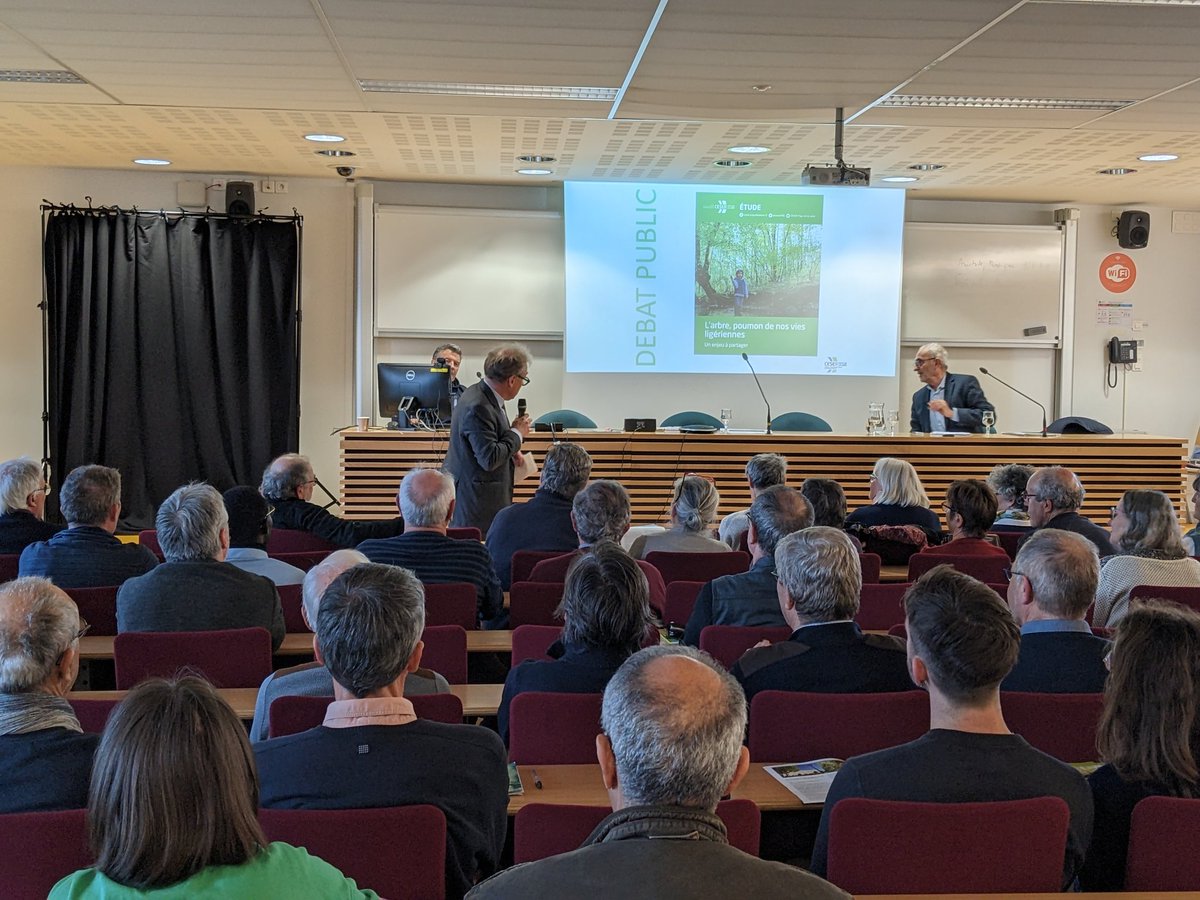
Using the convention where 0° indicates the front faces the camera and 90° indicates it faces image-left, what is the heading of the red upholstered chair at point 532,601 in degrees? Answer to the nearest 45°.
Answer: approximately 180°

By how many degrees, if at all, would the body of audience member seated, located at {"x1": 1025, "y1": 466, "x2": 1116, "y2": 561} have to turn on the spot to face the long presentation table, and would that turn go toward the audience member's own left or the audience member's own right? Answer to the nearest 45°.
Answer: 0° — they already face it

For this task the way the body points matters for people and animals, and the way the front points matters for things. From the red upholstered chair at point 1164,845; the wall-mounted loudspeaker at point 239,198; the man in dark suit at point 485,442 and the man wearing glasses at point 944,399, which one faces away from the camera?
the red upholstered chair

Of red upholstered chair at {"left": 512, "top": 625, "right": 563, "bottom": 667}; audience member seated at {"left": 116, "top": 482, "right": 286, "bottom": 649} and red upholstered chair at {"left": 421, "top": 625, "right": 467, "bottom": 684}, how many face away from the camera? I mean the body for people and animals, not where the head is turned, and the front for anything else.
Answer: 3

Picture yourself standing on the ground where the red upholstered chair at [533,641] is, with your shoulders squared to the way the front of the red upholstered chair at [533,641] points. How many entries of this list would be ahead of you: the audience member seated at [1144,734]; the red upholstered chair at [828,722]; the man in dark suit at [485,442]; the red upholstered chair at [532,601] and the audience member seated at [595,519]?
3

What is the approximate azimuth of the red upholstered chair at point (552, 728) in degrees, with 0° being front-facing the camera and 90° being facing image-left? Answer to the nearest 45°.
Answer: approximately 180°

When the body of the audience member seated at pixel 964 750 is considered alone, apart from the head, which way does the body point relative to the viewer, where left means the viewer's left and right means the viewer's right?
facing away from the viewer

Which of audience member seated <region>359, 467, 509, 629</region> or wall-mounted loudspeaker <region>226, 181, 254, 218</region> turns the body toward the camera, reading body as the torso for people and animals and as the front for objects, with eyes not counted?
the wall-mounted loudspeaker

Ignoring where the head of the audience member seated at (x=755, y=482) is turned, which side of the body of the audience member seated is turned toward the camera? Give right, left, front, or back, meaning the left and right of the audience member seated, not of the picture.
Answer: back

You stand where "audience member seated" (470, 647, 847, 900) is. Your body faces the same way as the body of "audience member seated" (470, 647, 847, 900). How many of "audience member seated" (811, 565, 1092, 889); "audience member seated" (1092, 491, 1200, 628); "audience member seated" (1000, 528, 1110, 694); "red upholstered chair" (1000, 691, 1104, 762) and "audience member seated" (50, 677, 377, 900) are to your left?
1

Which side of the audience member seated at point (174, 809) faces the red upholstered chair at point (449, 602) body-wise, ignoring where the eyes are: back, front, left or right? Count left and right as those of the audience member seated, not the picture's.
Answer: front

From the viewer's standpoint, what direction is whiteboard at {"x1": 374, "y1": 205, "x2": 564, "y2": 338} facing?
toward the camera

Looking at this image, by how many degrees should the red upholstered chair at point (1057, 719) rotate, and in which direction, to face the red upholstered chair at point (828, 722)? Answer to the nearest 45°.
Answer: approximately 135° to its left

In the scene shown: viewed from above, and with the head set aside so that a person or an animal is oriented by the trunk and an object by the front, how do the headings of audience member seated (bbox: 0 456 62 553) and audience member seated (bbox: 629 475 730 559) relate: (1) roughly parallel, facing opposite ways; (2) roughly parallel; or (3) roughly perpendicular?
roughly parallel

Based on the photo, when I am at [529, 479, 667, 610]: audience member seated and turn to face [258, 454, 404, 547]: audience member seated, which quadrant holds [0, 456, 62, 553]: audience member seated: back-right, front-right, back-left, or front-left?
front-left

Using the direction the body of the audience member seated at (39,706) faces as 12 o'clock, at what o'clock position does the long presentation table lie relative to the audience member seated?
The long presentation table is roughly at 12 o'clock from the audience member seated.

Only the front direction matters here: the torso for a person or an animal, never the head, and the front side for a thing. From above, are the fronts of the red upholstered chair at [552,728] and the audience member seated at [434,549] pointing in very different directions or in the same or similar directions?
same or similar directions

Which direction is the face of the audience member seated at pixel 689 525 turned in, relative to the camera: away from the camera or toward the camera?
away from the camera

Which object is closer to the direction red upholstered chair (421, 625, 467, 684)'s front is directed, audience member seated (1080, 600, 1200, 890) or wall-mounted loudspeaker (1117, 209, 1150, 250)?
the wall-mounted loudspeaker

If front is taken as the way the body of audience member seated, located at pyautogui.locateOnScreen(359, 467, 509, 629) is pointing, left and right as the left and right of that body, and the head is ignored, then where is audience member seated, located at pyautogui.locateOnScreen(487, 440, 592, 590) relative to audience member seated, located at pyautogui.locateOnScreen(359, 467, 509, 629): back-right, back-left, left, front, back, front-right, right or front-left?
front-right

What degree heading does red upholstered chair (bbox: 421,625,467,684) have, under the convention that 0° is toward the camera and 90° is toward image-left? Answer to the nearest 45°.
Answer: approximately 180°

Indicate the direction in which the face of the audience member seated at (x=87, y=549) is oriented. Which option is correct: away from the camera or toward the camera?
away from the camera

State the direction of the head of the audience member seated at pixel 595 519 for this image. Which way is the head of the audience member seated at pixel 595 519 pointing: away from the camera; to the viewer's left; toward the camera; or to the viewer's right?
away from the camera
